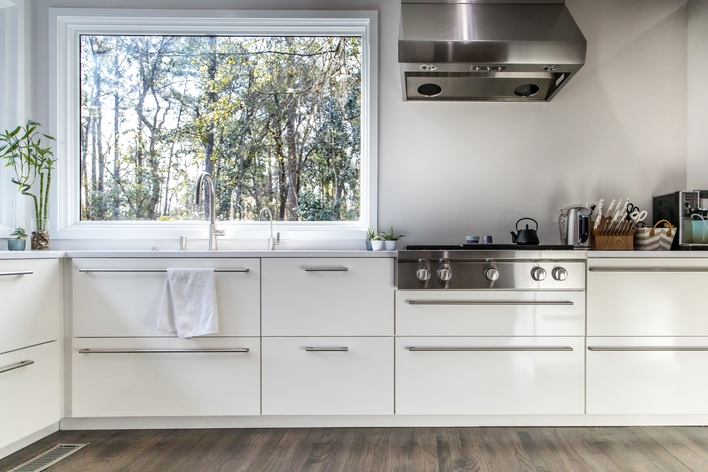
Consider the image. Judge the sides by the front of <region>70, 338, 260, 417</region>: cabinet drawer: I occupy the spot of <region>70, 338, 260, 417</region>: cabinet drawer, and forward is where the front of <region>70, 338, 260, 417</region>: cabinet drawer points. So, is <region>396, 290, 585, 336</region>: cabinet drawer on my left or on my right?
on my left

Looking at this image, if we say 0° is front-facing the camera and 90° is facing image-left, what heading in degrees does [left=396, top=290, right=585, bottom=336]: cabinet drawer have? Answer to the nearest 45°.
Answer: approximately 0°

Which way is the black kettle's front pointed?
to the viewer's left

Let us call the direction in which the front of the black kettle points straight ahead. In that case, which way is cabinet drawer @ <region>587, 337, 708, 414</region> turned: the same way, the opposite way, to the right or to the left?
to the left

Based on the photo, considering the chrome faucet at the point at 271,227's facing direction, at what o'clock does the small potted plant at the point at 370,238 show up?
The small potted plant is roughly at 8 o'clock from the chrome faucet.

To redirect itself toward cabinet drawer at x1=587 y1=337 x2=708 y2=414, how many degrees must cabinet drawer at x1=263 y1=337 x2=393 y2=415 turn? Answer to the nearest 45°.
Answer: approximately 90° to its left

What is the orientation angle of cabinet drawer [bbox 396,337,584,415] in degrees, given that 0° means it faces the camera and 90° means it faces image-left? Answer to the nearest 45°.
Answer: approximately 0°
